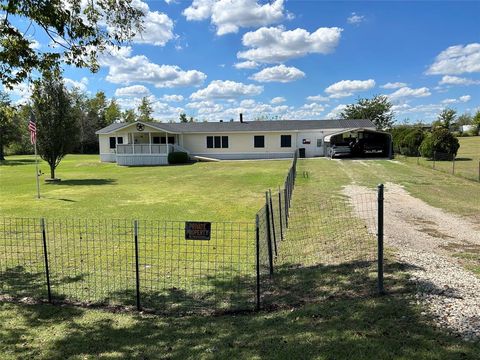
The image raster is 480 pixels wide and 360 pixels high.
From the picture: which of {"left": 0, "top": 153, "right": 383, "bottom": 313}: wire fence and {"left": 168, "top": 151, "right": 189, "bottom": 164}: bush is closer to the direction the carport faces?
the wire fence

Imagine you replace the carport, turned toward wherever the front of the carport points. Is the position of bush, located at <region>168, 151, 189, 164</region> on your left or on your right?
on your right

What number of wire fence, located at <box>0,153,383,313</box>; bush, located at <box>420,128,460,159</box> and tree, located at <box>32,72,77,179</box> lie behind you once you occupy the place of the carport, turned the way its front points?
0

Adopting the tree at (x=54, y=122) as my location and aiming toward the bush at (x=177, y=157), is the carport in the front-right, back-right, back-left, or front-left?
front-right

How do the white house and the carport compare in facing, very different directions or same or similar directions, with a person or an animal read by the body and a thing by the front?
same or similar directions

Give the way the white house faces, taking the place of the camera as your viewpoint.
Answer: facing the viewer

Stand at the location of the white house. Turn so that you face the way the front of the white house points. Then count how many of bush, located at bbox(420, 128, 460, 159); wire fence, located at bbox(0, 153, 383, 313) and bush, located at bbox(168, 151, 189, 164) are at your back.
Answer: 0

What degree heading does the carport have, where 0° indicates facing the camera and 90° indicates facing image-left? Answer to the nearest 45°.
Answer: approximately 0°

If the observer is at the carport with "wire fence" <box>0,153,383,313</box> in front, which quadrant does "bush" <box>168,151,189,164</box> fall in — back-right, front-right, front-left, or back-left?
front-right

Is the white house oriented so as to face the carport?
no

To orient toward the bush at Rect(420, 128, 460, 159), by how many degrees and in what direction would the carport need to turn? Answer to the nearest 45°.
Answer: approximately 45° to its left

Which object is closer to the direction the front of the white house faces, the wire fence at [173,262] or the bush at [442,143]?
the wire fence

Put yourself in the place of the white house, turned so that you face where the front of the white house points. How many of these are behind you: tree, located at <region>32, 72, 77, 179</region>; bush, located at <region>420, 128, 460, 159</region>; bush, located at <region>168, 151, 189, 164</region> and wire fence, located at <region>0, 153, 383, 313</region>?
0

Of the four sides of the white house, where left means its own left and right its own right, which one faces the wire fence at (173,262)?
front

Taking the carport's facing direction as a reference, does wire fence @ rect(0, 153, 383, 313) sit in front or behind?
in front

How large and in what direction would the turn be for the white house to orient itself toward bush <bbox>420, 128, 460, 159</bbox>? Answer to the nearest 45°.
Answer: approximately 45° to its left

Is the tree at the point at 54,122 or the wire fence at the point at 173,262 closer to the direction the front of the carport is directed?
the wire fence

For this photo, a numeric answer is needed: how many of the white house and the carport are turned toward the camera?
2

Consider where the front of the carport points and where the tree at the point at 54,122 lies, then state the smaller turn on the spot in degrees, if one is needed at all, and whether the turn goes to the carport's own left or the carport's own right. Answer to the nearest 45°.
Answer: approximately 45° to the carport's own right
